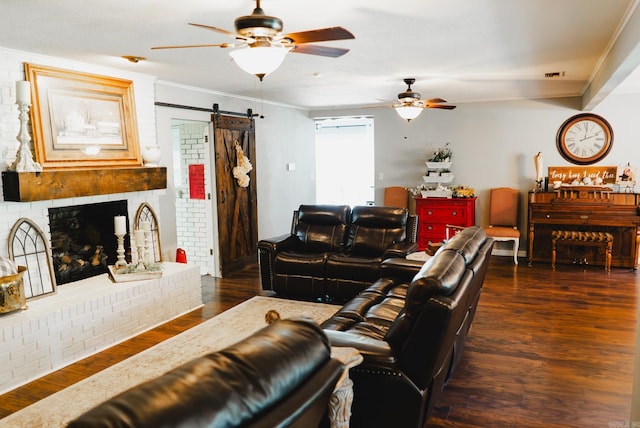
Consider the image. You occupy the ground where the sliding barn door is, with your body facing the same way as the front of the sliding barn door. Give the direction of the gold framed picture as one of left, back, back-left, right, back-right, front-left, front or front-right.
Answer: right

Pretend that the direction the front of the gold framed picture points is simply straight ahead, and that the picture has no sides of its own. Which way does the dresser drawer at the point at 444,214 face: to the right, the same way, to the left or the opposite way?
to the right

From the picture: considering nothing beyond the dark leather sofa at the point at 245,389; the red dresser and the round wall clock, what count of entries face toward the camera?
2

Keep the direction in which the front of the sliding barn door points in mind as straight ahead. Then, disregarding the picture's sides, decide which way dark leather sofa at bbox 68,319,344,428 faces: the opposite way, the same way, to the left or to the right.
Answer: the opposite way

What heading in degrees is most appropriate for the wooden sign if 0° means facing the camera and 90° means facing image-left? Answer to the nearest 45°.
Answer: approximately 0°

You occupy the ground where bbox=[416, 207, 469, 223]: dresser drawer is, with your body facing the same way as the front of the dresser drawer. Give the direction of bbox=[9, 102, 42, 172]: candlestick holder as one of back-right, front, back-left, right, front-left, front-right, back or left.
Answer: front-right

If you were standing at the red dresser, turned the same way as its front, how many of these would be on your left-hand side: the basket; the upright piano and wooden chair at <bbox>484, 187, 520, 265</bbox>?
2

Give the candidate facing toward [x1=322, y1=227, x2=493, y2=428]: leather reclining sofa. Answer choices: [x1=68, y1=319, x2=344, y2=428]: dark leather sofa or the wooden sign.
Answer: the wooden sign

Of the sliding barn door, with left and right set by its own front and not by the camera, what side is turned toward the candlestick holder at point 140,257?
right

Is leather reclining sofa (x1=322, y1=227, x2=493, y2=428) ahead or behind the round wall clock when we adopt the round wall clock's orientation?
ahead

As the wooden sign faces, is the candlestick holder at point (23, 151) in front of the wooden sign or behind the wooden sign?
in front

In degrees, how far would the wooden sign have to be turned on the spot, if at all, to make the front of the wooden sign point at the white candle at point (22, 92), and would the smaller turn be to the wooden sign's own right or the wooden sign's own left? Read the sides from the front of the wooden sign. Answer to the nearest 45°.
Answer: approximately 45° to the wooden sign's own right
